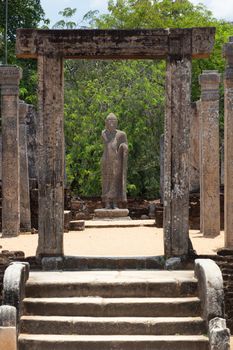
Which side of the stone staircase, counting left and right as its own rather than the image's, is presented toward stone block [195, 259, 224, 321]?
left

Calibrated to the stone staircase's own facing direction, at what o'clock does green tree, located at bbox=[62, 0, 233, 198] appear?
The green tree is roughly at 6 o'clock from the stone staircase.

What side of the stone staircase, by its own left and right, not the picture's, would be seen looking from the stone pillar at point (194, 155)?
back

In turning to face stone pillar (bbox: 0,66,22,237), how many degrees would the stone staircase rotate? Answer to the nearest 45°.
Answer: approximately 180°

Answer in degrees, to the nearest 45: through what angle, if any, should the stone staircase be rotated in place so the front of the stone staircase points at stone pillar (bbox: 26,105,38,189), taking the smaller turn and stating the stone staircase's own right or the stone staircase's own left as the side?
approximately 180°

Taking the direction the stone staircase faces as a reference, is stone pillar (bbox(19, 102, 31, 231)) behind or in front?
behind

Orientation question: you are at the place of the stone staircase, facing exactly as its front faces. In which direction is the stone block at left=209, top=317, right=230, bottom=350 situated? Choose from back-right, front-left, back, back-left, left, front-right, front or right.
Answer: front-left

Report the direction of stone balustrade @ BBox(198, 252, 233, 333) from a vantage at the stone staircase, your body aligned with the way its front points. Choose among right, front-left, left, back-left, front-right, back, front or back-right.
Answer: back-left

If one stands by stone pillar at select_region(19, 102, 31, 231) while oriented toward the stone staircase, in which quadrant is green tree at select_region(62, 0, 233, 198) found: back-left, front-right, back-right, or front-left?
back-left

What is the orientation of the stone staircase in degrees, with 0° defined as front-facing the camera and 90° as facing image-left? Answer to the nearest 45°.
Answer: approximately 0°

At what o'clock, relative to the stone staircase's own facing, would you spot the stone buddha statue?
The stone buddha statue is roughly at 6 o'clock from the stone staircase.

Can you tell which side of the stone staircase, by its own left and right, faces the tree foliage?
back
